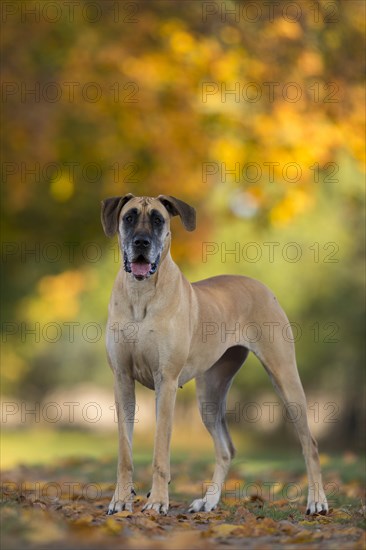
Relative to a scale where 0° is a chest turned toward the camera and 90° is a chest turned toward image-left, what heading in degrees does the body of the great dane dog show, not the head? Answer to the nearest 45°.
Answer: approximately 45°
